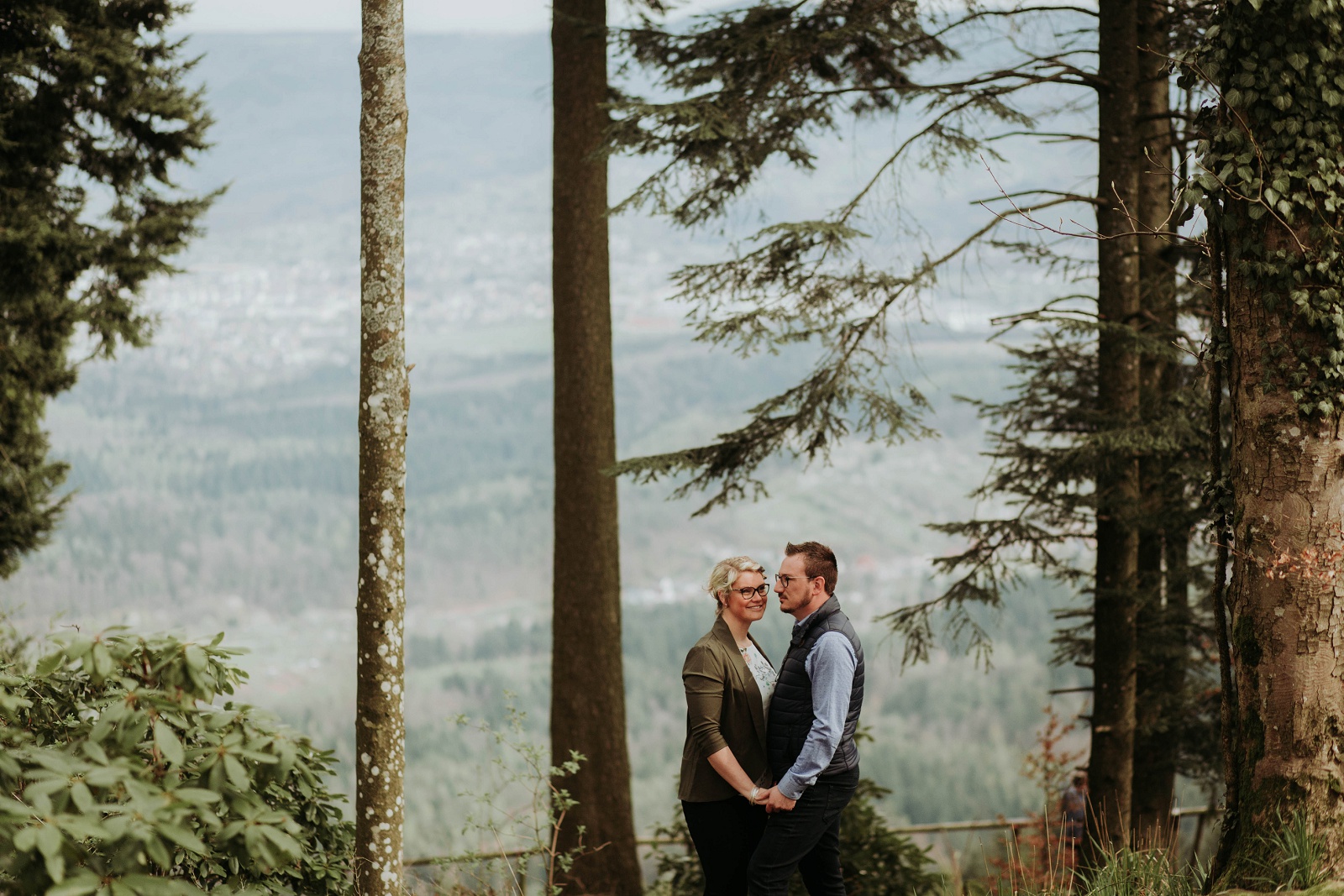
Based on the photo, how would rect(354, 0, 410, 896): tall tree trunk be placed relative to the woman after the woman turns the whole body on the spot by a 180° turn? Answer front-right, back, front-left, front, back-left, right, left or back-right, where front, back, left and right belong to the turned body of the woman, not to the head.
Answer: front-left

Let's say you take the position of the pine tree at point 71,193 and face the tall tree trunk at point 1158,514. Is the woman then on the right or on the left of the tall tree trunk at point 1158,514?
right

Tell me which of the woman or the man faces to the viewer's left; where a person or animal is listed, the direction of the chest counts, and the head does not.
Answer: the man

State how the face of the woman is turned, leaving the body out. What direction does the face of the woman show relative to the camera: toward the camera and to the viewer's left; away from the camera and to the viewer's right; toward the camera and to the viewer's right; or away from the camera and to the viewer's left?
toward the camera and to the viewer's right

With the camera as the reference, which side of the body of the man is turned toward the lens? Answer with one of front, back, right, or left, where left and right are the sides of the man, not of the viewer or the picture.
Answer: left

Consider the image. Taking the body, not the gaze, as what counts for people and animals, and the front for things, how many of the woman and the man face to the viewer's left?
1

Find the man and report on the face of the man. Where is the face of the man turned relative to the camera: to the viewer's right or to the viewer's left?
to the viewer's left

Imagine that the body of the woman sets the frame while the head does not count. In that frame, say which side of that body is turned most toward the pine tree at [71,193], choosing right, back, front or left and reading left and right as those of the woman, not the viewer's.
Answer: back

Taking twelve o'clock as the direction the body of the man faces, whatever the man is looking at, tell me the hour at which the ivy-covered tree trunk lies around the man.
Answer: The ivy-covered tree trunk is roughly at 6 o'clock from the man.

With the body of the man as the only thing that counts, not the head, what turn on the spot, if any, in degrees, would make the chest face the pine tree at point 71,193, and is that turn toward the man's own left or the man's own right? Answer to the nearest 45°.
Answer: approximately 45° to the man's own right

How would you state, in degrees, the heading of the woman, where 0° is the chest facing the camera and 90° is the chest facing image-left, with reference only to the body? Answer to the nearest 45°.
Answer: approximately 315°

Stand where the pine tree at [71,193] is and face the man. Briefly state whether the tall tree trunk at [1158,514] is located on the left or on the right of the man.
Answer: left
